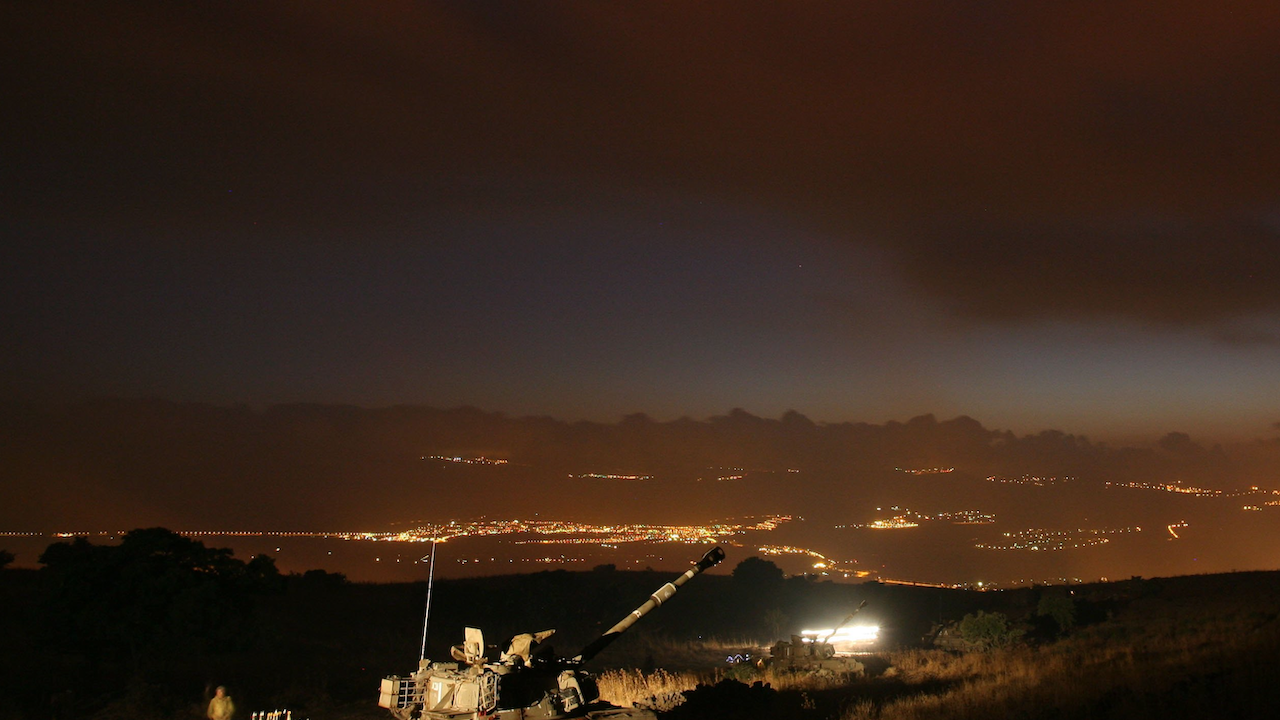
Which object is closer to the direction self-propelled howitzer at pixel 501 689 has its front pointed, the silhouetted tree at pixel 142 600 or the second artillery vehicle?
the second artillery vehicle

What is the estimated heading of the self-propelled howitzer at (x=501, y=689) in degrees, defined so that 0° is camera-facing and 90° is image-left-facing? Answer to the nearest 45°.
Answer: approximately 270°

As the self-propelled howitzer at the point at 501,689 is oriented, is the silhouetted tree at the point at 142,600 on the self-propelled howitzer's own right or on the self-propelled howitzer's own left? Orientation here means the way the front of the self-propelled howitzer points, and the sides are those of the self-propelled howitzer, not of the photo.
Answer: on the self-propelled howitzer's own left

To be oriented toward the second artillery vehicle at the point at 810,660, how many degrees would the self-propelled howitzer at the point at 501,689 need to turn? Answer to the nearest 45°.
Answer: approximately 45° to its left
